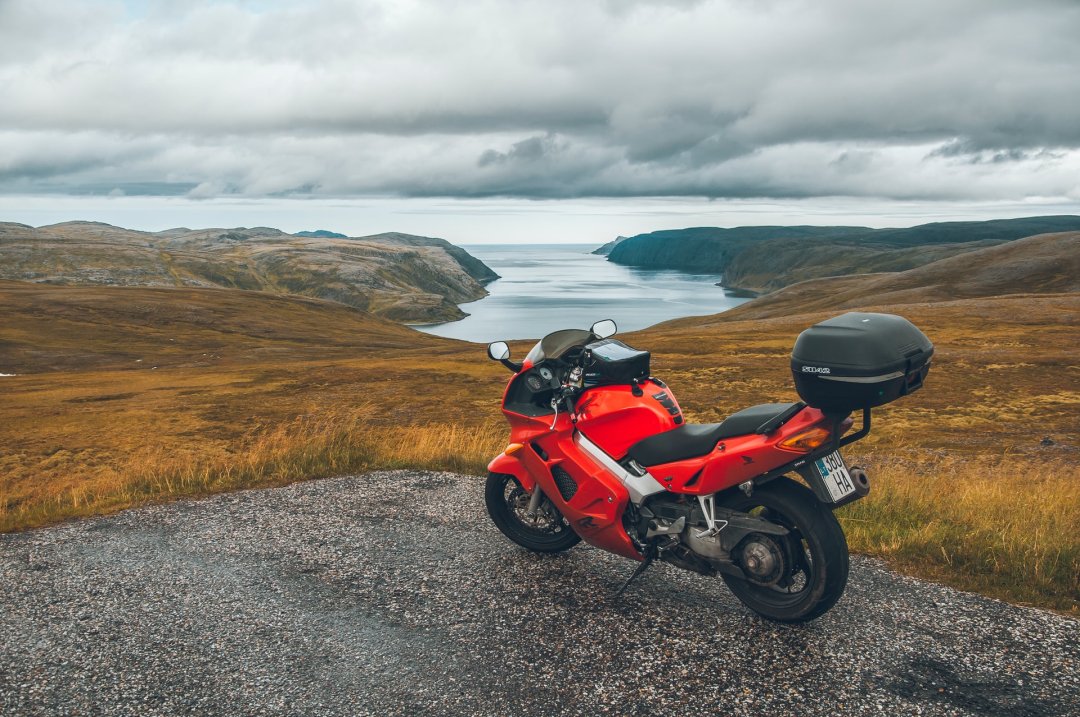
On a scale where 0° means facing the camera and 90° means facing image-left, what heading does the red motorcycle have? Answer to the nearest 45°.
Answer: approximately 135°
